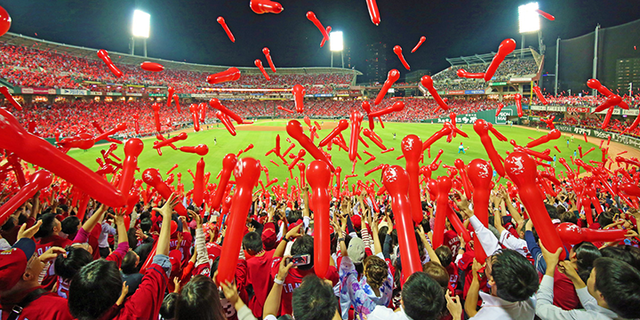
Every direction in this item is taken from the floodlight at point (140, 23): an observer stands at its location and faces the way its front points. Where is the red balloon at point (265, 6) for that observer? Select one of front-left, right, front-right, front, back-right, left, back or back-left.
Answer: front-right

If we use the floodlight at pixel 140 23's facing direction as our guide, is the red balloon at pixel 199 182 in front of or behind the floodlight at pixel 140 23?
in front

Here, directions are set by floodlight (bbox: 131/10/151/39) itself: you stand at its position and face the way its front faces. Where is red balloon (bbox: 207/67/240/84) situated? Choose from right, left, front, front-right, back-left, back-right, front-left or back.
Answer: front-right

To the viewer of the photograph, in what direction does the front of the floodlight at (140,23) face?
facing the viewer and to the right of the viewer
